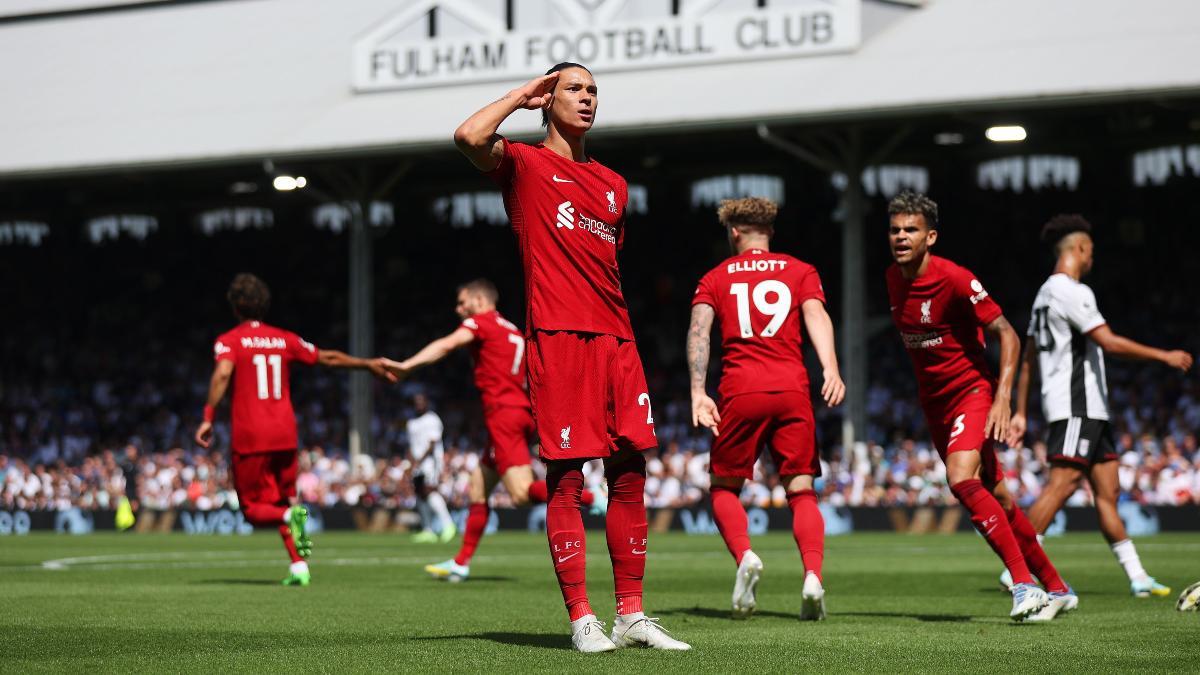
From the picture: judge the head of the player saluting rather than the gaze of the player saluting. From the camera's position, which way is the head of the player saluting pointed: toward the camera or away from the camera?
toward the camera

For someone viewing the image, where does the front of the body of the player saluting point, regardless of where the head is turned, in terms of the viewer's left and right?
facing the viewer and to the right of the viewer

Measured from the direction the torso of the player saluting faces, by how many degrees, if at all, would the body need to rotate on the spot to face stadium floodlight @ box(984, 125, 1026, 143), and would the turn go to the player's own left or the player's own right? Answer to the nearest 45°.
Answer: approximately 135° to the player's own left
